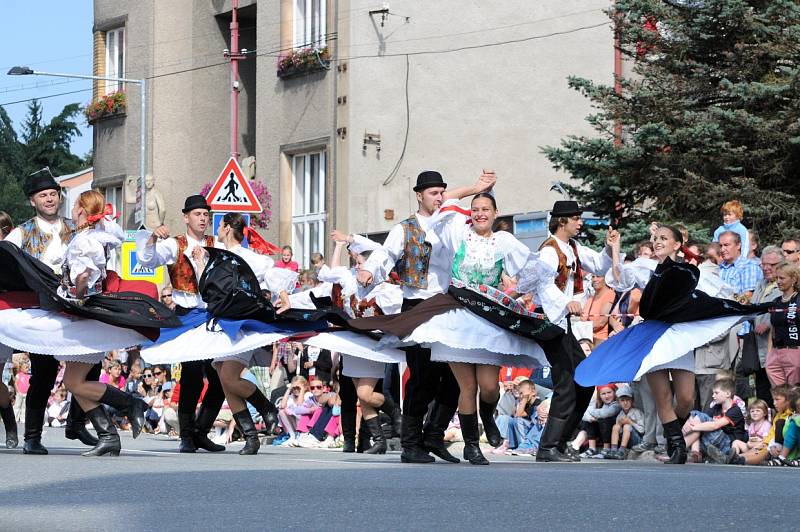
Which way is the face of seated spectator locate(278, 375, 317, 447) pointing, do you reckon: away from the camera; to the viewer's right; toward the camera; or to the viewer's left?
toward the camera

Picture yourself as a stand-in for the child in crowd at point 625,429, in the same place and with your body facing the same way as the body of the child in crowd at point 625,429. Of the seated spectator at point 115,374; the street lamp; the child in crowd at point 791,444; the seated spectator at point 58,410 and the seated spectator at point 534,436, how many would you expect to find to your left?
1

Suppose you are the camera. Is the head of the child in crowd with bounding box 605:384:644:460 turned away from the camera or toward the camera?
toward the camera

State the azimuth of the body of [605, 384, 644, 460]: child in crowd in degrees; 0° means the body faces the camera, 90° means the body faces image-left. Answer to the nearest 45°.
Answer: approximately 45°

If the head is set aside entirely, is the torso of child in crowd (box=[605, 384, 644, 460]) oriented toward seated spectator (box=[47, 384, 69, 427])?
no

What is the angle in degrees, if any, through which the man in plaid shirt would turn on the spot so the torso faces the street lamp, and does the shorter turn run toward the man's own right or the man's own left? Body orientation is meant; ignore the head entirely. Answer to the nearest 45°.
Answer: approximately 90° to the man's own right

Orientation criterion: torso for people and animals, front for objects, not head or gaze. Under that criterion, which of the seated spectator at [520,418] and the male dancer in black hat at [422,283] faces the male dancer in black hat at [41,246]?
the seated spectator

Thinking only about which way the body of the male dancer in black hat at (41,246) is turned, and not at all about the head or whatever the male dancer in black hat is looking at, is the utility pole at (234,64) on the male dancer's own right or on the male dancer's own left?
on the male dancer's own left

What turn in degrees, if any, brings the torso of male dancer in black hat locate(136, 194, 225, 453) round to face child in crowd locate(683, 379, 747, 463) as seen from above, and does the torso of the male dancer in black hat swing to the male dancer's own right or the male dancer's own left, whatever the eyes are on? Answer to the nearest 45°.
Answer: approximately 45° to the male dancer's own left

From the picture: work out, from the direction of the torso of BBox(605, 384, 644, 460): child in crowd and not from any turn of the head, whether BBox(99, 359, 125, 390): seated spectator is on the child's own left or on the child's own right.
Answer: on the child's own right

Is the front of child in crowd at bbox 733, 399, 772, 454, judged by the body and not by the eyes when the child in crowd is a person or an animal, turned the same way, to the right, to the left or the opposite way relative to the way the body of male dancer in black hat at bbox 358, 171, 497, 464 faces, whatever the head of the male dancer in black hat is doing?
to the right

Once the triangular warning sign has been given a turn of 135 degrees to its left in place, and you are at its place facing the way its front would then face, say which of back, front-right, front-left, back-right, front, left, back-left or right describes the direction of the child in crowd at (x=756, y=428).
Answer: right

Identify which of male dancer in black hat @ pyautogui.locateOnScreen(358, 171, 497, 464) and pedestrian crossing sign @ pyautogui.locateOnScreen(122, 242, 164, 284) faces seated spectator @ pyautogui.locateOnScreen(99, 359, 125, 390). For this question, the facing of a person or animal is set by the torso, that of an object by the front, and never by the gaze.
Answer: the pedestrian crossing sign

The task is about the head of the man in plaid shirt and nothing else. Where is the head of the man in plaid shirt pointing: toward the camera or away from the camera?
toward the camera

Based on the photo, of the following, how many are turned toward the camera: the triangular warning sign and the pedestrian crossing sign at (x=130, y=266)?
2

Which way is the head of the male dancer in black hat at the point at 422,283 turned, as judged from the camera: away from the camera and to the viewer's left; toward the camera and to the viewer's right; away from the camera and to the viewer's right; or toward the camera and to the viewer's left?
toward the camera and to the viewer's right

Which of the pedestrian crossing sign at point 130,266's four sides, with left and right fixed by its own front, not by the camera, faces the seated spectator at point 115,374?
front

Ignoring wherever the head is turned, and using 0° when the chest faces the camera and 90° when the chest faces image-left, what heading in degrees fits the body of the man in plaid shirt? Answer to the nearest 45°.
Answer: approximately 45°
